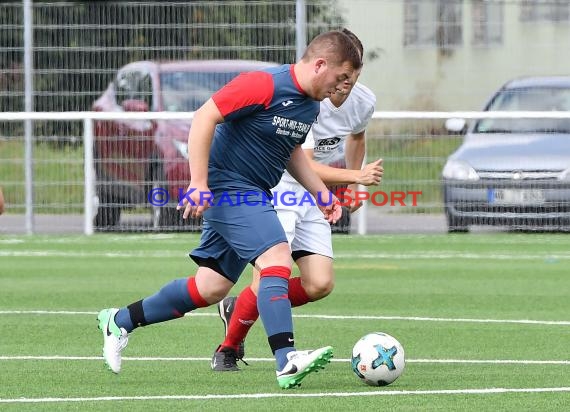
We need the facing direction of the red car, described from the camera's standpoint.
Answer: facing the viewer and to the right of the viewer

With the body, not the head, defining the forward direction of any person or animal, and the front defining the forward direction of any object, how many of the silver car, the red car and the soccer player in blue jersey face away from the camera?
0

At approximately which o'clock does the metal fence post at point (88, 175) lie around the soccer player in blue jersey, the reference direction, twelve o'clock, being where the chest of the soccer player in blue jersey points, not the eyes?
The metal fence post is roughly at 7 o'clock from the soccer player in blue jersey.

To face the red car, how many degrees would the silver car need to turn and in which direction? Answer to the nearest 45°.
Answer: approximately 90° to its right

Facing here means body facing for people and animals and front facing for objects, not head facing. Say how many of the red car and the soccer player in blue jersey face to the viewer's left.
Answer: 0

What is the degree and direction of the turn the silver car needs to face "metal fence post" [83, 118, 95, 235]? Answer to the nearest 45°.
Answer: approximately 90° to its right

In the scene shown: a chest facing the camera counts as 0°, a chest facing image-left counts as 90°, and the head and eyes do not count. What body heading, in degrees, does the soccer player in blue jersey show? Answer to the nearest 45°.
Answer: approximately 315°

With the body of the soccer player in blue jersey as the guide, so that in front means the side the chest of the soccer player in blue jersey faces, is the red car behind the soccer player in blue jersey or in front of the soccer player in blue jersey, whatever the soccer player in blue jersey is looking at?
behind

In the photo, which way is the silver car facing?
toward the camera

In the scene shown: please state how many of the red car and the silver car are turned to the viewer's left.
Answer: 0

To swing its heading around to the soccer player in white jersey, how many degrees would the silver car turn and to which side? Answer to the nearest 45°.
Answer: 0° — it already faces them
